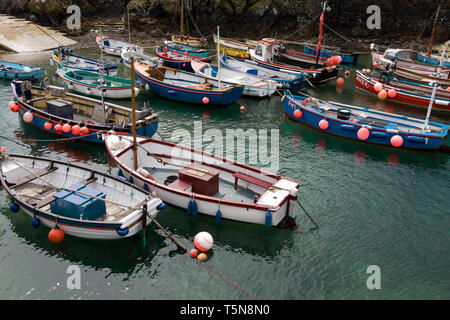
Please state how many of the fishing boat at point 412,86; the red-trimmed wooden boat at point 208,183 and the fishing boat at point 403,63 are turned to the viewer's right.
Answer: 0

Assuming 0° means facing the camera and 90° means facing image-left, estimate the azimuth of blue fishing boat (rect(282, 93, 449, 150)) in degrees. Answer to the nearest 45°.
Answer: approximately 135°

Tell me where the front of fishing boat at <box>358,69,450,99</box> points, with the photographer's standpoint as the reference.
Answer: facing away from the viewer and to the left of the viewer

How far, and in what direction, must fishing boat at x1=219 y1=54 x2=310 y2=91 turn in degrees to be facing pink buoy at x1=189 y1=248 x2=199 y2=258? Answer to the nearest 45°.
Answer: approximately 135° to its left

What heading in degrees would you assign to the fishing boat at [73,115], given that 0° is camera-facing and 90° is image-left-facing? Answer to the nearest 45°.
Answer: approximately 135°

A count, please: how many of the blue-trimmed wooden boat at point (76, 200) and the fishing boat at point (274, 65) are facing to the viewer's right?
0

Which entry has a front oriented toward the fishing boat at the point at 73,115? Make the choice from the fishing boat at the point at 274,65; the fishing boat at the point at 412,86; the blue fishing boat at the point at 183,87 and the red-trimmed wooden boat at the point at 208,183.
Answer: the red-trimmed wooden boat

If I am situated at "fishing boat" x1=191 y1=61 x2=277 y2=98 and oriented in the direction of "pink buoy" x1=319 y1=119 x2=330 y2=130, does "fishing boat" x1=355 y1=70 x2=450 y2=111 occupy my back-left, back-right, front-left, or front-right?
front-left

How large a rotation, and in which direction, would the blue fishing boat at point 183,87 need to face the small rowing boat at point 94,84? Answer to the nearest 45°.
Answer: approximately 45° to its left

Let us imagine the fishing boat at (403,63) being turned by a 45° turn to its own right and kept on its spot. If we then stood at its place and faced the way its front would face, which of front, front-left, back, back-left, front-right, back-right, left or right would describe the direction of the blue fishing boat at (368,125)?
back

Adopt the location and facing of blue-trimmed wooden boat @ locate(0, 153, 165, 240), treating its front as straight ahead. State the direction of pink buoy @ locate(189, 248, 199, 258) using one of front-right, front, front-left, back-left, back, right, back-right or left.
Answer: back

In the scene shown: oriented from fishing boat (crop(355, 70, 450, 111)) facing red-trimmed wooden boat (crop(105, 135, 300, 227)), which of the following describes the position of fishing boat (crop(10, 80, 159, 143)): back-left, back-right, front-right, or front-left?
front-right

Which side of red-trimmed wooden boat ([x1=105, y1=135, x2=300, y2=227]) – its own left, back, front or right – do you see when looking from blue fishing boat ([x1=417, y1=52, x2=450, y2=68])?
right

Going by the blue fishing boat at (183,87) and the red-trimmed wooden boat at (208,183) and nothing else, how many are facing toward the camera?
0

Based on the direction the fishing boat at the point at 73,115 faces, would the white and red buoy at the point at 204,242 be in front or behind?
behind

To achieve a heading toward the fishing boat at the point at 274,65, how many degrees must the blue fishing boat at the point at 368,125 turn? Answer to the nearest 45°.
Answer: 0° — it already faces it

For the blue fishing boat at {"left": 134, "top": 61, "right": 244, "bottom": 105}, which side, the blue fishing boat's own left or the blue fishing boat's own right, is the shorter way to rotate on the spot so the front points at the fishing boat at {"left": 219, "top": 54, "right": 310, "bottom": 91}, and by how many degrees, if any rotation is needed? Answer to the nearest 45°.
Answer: approximately 90° to the blue fishing boat's own right

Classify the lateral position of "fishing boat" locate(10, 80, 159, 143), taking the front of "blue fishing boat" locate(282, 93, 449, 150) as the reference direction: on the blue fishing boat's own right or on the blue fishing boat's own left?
on the blue fishing boat's own left

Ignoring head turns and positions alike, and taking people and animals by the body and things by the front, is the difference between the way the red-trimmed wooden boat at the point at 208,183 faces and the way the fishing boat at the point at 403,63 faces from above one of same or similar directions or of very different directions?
same or similar directions

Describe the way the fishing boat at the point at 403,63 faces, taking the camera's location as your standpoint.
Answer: facing away from the viewer and to the left of the viewer

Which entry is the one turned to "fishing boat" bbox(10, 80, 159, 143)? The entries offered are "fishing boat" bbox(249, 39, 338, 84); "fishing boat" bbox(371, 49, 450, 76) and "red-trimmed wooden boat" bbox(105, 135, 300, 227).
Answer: the red-trimmed wooden boat
